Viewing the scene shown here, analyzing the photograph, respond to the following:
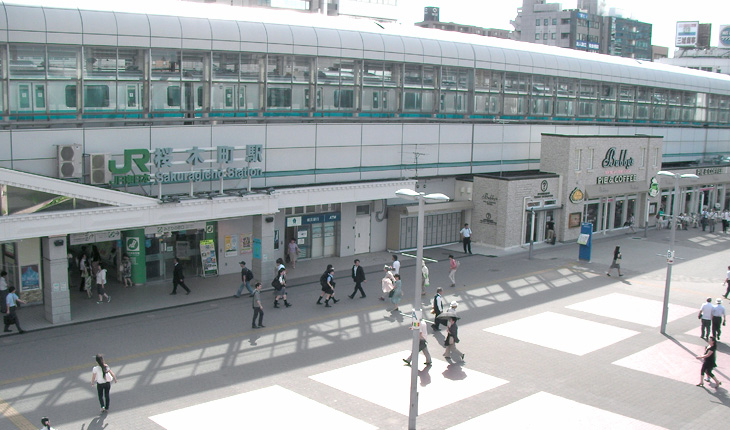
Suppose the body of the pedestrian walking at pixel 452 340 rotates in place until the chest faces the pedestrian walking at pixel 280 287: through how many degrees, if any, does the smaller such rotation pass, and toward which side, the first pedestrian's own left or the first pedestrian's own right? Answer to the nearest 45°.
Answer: approximately 45° to the first pedestrian's own right

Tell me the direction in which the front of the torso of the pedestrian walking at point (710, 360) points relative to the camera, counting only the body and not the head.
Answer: to the viewer's left

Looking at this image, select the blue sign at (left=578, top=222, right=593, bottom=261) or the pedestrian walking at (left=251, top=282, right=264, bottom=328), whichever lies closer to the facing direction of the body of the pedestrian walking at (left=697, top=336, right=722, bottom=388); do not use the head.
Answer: the pedestrian walking

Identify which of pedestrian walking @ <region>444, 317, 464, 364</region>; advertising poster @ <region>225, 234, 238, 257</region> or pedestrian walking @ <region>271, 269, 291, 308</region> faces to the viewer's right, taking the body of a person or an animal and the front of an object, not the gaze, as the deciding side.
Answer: pedestrian walking @ <region>271, 269, 291, 308</region>

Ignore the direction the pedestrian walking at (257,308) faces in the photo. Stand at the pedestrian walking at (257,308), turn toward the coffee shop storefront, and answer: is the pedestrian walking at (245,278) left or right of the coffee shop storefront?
left

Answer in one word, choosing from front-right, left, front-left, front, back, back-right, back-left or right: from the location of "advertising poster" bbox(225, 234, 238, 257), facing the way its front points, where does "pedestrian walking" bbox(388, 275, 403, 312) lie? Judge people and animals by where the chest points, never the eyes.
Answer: front-left
